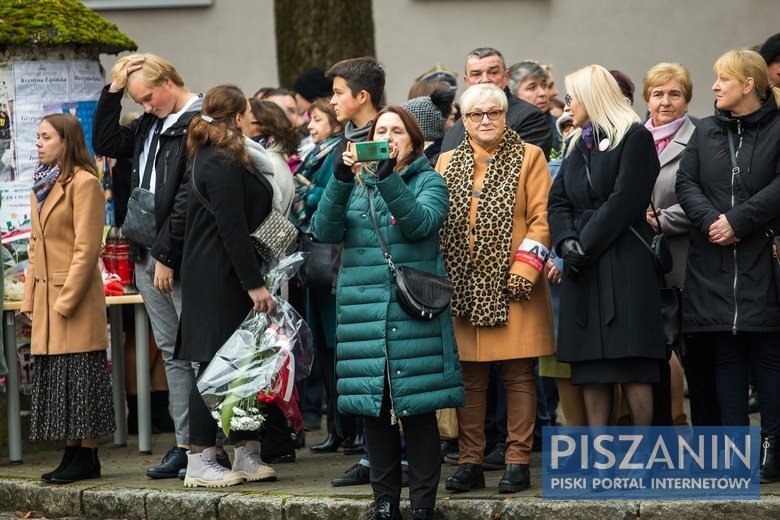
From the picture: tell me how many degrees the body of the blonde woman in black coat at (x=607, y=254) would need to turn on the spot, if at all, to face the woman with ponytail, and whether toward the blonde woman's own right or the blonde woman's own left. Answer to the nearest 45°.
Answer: approximately 45° to the blonde woman's own right

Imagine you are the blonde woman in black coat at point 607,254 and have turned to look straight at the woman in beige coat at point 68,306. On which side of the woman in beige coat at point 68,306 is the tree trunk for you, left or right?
right

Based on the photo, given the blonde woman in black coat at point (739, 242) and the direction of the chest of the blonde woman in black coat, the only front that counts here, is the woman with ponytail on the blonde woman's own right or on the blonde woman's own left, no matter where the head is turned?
on the blonde woman's own right

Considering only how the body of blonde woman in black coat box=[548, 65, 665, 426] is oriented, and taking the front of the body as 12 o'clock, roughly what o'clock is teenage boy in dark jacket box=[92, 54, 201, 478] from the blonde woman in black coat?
The teenage boy in dark jacket is roughly at 2 o'clock from the blonde woman in black coat.

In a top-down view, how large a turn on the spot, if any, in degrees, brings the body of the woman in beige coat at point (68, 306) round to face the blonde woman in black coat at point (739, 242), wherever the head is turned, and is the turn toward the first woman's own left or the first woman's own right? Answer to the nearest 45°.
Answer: approximately 90° to the first woman's own left

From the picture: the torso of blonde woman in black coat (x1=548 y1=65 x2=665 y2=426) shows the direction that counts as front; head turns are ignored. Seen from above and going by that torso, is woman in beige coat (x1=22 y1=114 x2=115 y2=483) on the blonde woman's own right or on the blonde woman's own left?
on the blonde woman's own right

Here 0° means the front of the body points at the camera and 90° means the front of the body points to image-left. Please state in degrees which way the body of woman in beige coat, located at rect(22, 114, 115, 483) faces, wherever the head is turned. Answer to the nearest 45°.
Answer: approximately 45°

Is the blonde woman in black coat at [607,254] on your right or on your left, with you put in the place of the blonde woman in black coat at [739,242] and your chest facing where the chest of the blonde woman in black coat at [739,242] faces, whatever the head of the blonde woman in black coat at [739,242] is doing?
on your right
